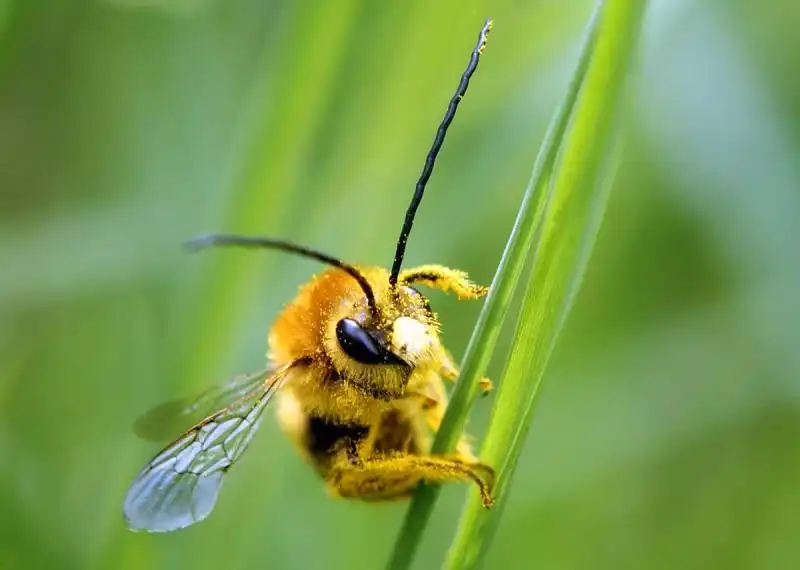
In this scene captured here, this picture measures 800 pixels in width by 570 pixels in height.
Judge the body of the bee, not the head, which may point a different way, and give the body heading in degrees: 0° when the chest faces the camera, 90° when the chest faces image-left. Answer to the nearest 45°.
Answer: approximately 315°

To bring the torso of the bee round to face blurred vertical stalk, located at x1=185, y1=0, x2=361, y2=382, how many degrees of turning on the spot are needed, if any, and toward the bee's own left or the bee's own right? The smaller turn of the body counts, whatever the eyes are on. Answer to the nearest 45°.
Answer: approximately 180°
